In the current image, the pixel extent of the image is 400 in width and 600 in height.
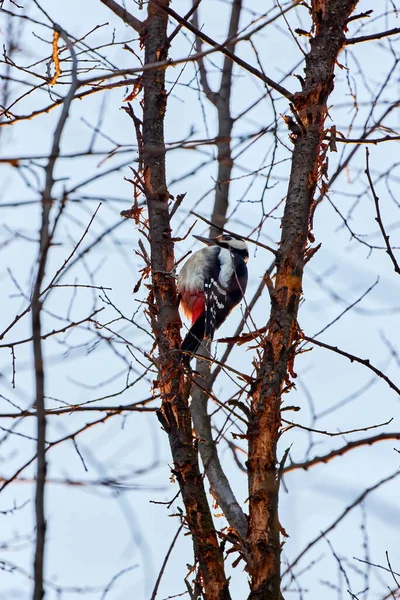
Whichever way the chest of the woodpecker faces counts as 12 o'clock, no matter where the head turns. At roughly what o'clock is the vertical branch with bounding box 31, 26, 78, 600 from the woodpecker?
The vertical branch is roughly at 9 o'clock from the woodpecker.

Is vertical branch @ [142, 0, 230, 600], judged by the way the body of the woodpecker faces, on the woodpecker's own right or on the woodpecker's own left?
on the woodpecker's own left
